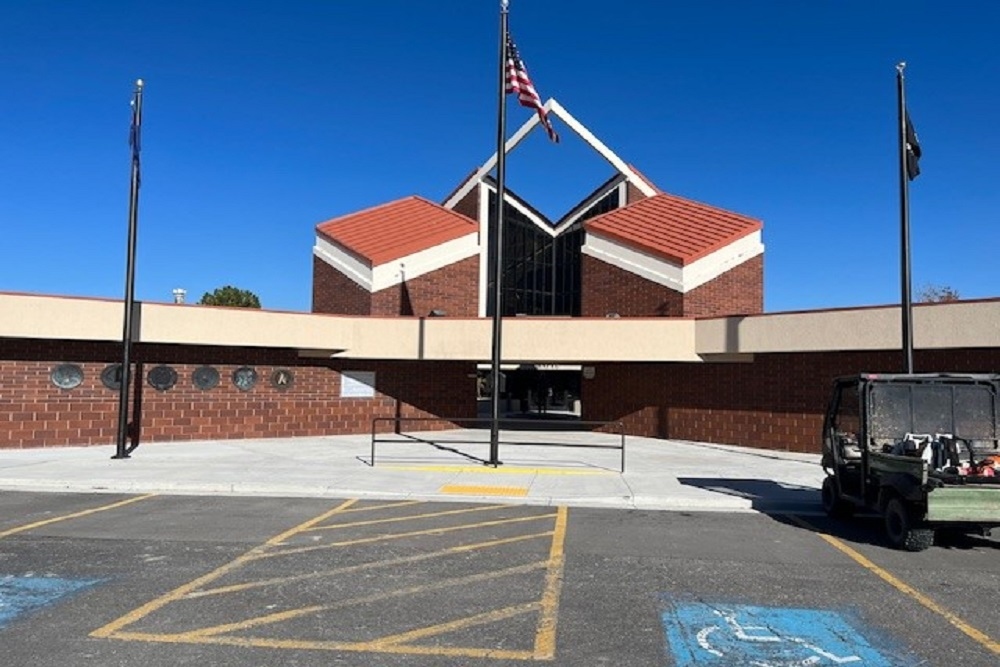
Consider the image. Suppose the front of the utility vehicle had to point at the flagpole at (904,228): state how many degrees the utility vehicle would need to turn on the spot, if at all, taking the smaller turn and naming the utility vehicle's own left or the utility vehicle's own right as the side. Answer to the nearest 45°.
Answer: approximately 45° to the utility vehicle's own right

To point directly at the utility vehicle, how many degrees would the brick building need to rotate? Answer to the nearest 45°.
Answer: approximately 45° to its left

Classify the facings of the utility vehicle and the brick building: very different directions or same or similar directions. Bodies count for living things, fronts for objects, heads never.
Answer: very different directions

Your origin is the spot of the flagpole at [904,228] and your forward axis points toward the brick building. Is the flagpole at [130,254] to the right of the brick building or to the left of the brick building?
left

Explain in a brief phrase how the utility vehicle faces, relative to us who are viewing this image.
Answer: facing away from the viewer and to the left of the viewer

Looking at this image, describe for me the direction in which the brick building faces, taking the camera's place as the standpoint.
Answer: facing the viewer

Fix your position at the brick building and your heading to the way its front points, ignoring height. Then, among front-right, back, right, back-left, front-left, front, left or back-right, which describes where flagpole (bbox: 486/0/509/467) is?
front

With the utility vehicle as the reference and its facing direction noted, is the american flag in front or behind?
in front

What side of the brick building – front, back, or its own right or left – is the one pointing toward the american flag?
front

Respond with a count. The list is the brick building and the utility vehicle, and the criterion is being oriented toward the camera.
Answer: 1
